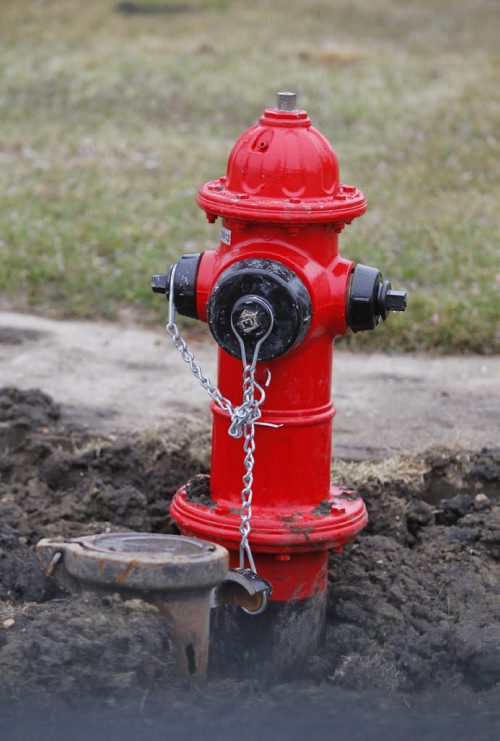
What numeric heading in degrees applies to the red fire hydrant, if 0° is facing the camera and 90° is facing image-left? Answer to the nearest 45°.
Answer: approximately 0°
